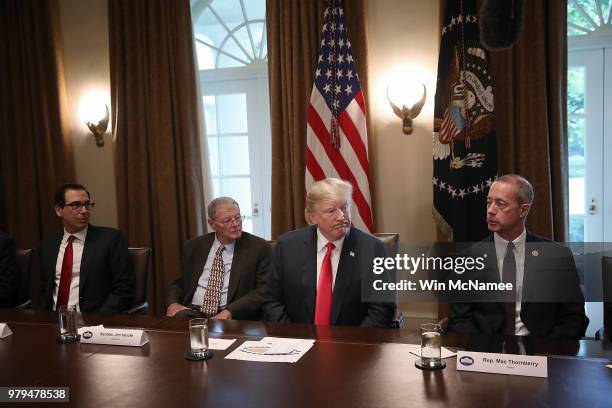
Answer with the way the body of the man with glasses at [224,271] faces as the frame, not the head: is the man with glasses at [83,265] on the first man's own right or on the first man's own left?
on the first man's own right

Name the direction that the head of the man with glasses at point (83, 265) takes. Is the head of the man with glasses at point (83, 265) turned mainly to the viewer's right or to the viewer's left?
to the viewer's right

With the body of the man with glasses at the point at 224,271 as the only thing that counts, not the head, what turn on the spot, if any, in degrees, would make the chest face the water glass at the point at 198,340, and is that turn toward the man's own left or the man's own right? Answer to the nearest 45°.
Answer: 0° — they already face it

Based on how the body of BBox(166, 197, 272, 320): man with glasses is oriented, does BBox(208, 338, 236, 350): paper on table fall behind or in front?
in front

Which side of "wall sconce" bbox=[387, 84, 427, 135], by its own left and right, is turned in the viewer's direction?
front

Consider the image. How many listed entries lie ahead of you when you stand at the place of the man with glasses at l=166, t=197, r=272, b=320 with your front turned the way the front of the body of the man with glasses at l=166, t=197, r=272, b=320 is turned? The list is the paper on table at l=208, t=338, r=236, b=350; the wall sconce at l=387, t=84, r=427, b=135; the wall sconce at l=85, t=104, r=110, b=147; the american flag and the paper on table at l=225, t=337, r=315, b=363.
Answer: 2

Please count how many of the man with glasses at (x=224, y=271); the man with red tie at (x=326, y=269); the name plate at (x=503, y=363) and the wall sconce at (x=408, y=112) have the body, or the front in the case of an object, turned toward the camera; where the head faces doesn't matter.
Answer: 4

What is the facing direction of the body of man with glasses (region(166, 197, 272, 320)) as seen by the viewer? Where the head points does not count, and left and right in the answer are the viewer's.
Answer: facing the viewer

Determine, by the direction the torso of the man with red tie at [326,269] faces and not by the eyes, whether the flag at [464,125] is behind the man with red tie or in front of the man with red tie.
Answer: behind

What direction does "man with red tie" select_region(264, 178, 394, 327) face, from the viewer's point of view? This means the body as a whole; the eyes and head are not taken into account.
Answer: toward the camera

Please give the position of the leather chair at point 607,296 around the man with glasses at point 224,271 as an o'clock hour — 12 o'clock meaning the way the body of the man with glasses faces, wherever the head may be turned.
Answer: The leather chair is roughly at 10 o'clock from the man with glasses.

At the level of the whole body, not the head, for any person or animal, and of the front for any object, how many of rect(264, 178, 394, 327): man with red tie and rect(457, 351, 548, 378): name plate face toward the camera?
2

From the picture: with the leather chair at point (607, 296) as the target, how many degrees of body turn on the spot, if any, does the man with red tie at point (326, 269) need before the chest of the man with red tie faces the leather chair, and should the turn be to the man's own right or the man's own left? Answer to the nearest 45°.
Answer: approximately 90° to the man's own left
